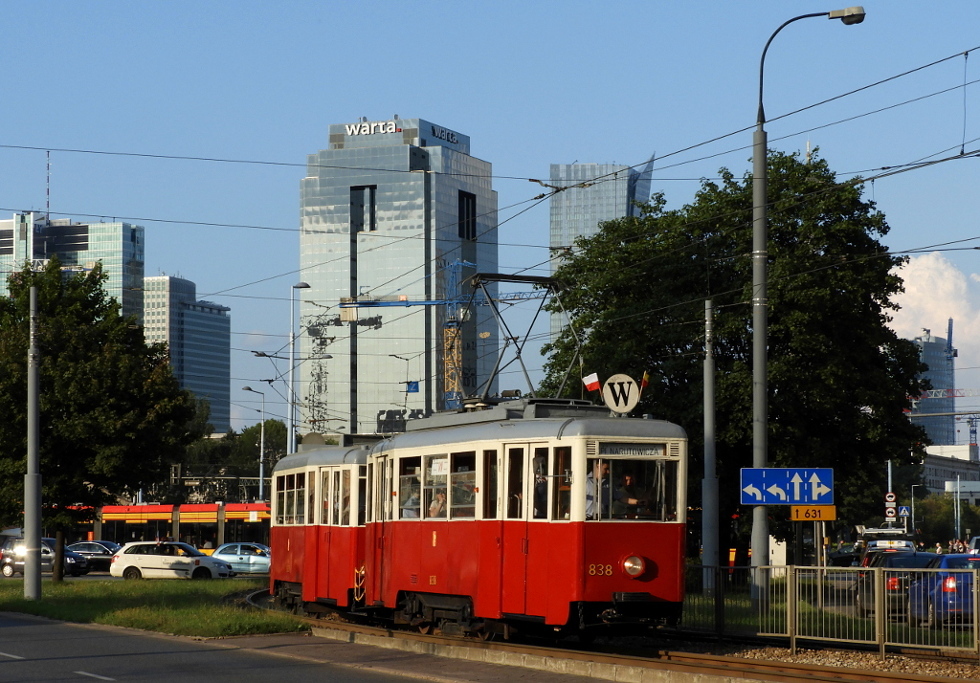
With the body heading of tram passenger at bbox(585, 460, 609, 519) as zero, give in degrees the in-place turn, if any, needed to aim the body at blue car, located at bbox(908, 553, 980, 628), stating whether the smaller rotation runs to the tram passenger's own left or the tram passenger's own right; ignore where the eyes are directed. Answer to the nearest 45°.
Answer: approximately 45° to the tram passenger's own left

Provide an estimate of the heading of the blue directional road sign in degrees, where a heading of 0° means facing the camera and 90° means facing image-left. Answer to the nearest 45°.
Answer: approximately 0°

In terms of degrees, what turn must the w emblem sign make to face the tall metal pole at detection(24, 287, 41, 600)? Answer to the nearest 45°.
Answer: approximately 135° to its right

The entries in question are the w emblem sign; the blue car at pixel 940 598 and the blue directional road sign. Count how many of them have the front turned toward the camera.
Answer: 2

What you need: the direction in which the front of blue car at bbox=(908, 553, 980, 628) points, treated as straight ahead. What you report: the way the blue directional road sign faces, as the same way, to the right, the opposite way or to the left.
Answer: the opposite way

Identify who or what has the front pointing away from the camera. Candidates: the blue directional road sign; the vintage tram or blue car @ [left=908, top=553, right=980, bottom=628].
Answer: the blue car

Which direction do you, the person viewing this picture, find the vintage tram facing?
facing the viewer and to the right of the viewer

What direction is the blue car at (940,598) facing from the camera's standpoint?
away from the camera

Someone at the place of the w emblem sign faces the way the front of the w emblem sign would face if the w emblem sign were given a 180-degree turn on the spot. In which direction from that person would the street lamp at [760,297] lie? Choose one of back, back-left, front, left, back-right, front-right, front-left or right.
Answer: right

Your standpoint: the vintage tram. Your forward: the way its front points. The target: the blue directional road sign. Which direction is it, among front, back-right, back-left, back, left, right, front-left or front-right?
left
